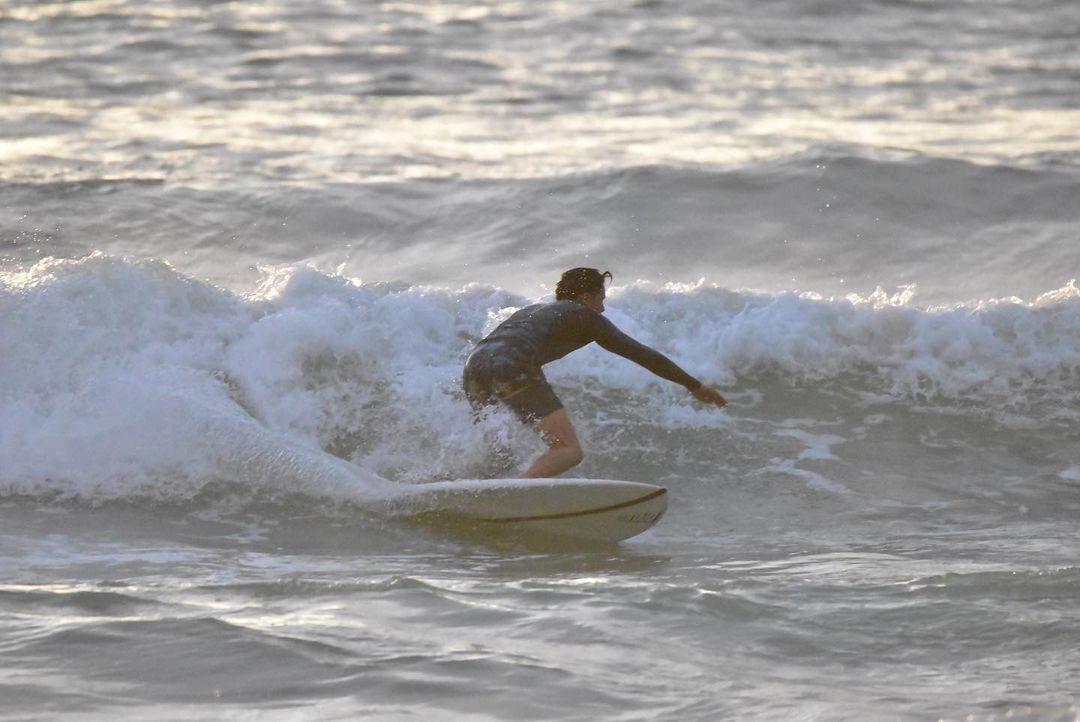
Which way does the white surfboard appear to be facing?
to the viewer's right

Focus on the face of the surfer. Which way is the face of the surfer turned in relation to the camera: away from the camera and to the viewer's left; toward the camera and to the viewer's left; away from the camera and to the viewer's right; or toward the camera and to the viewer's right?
away from the camera and to the viewer's right

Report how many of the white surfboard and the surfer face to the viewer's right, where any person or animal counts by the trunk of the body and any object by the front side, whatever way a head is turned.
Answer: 2

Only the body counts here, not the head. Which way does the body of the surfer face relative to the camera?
to the viewer's right
